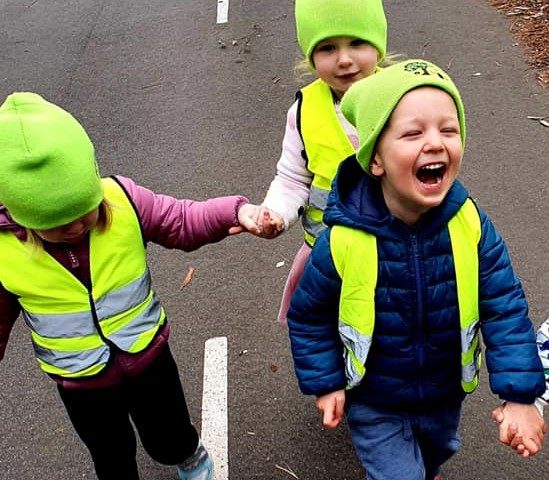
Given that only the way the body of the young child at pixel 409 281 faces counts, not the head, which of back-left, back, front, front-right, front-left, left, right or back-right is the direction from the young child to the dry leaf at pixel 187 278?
back-right

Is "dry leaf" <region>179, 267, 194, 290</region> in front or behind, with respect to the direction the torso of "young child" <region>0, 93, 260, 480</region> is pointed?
behind

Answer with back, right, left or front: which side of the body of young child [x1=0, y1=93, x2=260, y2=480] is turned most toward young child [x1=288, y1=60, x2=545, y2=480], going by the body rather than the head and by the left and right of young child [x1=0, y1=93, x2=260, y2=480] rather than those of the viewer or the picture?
left

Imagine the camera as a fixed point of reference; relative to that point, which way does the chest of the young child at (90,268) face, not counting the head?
toward the camera

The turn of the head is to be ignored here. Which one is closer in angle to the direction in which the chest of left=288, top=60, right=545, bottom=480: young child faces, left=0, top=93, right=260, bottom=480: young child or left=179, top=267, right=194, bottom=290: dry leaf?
the young child

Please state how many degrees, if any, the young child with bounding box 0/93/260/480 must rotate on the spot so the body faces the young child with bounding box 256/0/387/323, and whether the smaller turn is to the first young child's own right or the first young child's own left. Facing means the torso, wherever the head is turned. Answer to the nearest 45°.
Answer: approximately 135° to the first young child's own left

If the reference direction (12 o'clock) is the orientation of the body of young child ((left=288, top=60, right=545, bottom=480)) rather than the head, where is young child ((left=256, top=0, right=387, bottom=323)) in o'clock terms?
young child ((left=256, top=0, right=387, bottom=323)) is roughly at 5 o'clock from young child ((left=288, top=60, right=545, bottom=480)).

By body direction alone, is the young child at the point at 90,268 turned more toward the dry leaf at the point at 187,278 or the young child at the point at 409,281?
the young child

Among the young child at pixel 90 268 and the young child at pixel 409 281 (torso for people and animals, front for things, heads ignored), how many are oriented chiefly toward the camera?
2
